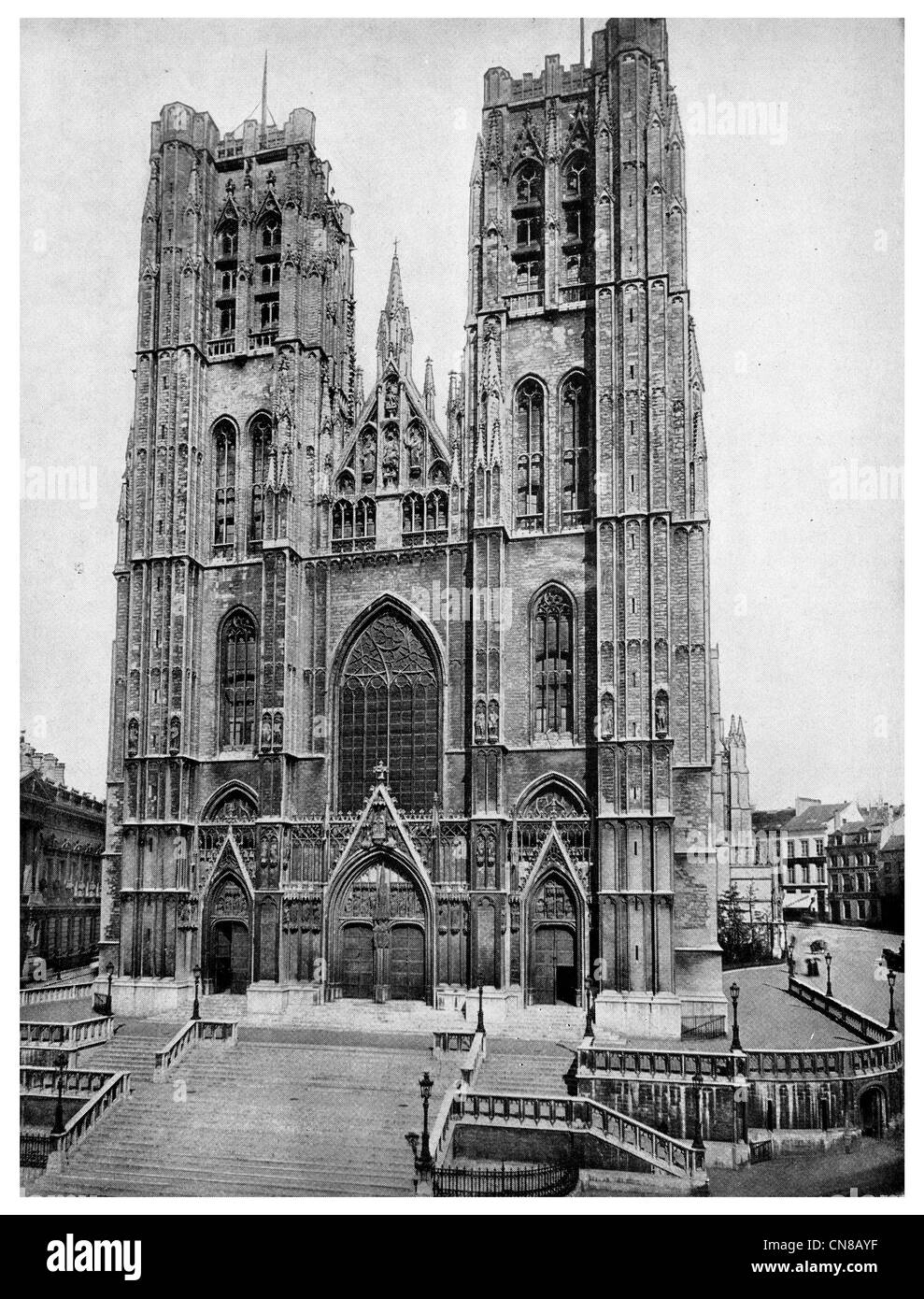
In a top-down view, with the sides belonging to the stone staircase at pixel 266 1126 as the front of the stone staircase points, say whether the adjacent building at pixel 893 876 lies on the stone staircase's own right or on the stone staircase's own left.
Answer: on the stone staircase's own left

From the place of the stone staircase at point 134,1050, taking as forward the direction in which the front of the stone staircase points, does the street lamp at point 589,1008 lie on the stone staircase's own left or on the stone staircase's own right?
on the stone staircase's own left

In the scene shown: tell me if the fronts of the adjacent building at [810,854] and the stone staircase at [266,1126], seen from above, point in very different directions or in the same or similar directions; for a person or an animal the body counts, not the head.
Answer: same or similar directions

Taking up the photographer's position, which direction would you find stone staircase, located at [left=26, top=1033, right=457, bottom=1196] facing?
facing the viewer

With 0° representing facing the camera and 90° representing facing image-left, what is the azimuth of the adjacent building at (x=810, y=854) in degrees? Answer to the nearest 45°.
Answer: approximately 0°

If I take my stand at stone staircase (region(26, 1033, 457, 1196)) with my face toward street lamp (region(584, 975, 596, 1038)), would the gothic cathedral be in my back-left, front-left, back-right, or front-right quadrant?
front-left

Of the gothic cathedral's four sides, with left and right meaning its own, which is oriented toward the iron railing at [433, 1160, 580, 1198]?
front

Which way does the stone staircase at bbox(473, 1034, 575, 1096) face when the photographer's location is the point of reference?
facing the viewer

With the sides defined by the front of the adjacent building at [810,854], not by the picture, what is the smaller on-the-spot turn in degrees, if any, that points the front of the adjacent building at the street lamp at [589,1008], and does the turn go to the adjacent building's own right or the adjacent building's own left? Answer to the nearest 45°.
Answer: approximately 45° to the adjacent building's own right
